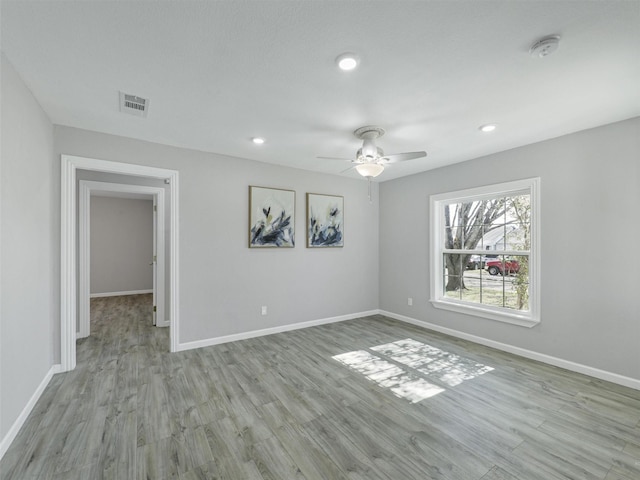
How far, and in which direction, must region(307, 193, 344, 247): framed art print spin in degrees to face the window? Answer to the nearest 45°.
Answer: approximately 45° to its left

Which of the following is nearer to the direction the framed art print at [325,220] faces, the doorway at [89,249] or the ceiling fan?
the ceiling fan

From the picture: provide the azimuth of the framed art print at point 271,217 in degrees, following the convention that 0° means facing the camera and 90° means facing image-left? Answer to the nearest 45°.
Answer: approximately 315°

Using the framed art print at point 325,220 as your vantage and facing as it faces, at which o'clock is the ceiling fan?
The ceiling fan is roughly at 1 o'clock from the framed art print.

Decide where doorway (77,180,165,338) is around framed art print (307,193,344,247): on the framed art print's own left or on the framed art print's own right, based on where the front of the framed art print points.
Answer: on the framed art print's own right

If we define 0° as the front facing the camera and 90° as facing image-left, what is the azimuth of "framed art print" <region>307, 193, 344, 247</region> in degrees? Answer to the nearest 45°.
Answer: approximately 315°

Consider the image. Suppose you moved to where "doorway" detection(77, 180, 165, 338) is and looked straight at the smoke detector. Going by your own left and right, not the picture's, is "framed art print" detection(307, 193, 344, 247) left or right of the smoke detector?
left

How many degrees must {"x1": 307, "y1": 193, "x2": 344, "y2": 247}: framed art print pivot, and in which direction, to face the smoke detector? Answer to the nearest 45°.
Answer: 0° — it already faces it

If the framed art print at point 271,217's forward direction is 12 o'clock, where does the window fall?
The window is roughly at 11 o'clock from the framed art print.

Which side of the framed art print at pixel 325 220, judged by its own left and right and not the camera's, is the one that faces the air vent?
right

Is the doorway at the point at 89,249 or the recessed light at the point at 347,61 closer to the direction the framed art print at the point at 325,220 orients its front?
the recessed light

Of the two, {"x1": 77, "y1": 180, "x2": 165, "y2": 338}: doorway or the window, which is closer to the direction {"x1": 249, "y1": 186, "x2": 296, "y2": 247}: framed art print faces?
the window
